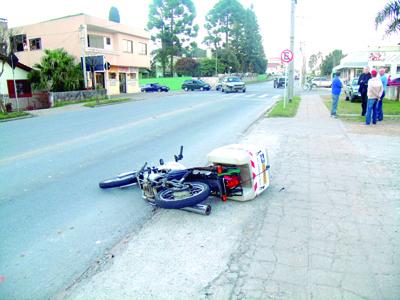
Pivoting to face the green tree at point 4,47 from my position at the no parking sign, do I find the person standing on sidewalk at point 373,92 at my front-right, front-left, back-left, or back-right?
back-left

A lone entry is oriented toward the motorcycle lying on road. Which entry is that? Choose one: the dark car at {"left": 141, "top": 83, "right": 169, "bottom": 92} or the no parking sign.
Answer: the no parking sign

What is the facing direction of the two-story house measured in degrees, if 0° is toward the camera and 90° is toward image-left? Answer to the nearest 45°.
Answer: approximately 315°

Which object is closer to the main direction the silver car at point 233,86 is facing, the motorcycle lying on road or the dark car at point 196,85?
the motorcycle lying on road

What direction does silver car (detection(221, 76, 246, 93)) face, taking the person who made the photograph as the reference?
facing the viewer and to the right of the viewer

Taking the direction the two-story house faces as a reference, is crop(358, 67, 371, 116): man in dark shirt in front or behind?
in front

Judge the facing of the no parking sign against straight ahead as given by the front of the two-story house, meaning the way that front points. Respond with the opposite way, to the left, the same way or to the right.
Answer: to the right

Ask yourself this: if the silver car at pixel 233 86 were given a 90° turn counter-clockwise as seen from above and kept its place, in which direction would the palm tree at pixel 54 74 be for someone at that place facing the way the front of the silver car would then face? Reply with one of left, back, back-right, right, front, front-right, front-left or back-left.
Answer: back

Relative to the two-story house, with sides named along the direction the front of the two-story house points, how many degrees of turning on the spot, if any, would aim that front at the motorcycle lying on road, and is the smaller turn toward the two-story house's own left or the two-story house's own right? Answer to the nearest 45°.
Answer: approximately 45° to the two-story house's own right

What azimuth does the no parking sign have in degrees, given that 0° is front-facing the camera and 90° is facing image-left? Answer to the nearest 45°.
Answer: approximately 0°

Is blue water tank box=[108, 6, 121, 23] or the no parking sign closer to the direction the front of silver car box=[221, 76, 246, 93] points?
the no parking sign
